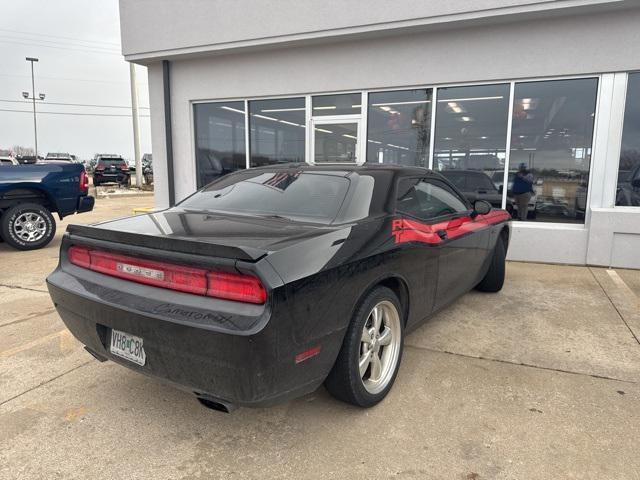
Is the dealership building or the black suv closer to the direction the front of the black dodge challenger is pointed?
the dealership building

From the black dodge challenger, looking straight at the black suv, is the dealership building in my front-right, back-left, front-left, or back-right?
front-right

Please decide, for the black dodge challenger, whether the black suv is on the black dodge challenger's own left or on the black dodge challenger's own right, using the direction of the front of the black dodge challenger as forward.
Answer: on the black dodge challenger's own left

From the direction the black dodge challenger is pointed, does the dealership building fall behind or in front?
in front

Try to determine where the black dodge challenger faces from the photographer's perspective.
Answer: facing away from the viewer and to the right of the viewer

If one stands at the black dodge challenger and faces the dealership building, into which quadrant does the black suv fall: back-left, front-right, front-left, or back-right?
front-left
